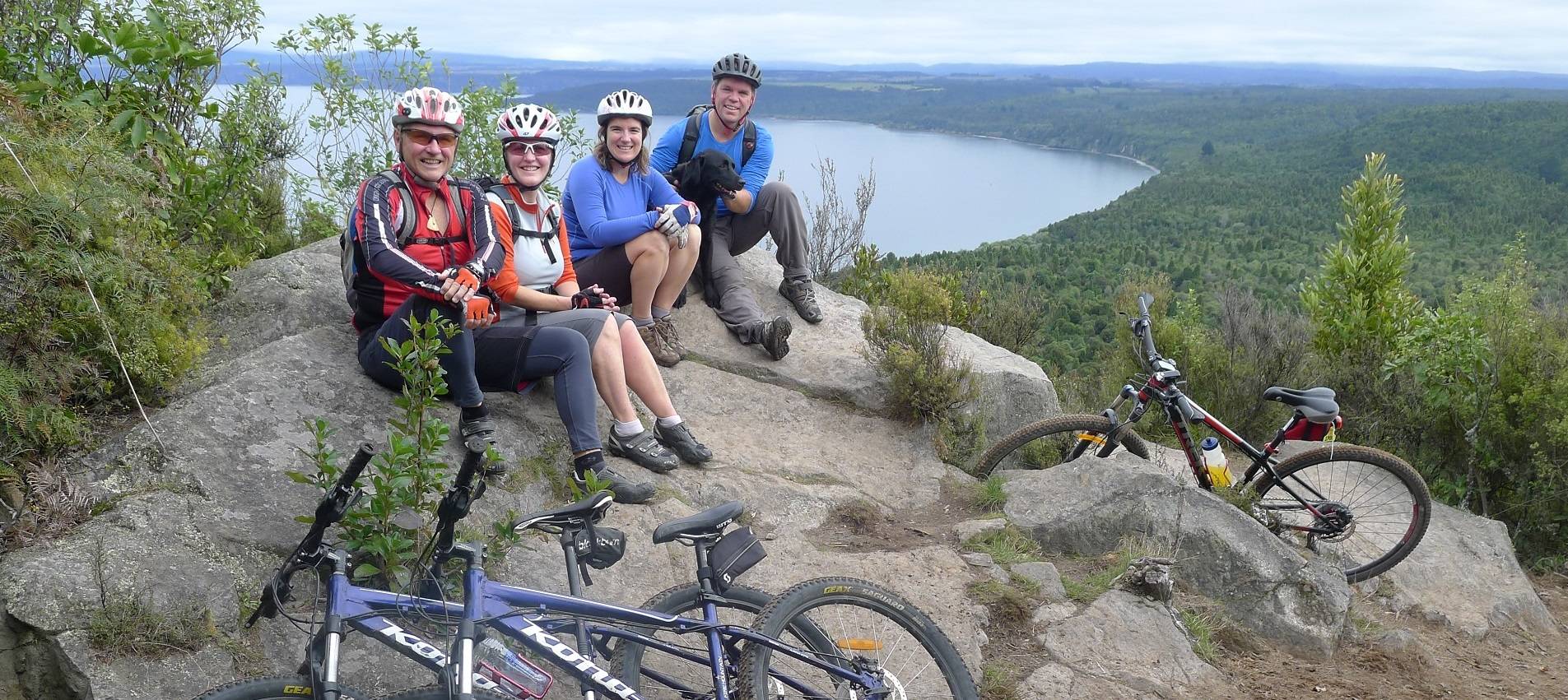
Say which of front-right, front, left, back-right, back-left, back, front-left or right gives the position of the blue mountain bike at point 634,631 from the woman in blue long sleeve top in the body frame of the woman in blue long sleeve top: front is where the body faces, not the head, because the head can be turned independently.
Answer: front-right

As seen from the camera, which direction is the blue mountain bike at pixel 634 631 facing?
to the viewer's left

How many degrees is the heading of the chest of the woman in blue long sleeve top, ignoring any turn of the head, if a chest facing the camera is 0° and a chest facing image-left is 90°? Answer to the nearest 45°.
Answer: approximately 315°

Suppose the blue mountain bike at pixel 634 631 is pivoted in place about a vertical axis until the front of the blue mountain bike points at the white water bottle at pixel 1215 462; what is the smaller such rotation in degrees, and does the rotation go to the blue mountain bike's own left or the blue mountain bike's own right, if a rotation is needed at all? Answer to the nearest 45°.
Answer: approximately 135° to the blue mountain bike's own right

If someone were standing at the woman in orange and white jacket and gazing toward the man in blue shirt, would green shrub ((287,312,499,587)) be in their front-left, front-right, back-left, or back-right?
back-right

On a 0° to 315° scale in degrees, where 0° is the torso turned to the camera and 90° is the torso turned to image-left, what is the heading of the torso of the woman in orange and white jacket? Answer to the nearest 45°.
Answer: approximately 315°

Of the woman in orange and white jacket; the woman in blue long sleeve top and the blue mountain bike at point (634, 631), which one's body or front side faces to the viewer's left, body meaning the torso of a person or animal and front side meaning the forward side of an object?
the blue mountain bike

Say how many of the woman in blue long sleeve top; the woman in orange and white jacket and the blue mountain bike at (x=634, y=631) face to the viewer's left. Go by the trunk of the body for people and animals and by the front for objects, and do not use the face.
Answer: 1

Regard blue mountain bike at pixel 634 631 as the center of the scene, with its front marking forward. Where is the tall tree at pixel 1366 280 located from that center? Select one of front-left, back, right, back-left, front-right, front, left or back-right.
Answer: back-right

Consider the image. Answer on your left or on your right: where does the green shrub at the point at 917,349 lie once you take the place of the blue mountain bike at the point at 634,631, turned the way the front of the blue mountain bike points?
on your right

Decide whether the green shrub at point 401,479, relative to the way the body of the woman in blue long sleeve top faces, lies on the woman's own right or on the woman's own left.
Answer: on the woman's own right

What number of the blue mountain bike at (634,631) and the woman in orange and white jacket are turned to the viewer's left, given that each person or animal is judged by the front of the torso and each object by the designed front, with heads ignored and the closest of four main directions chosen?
1

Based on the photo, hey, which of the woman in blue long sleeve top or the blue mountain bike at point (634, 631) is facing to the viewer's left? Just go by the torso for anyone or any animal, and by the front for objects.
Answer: the blue mountain bike

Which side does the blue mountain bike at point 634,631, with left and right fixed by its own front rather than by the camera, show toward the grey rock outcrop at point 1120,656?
back

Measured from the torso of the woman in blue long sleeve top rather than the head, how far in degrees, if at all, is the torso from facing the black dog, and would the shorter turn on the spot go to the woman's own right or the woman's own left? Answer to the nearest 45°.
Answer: approximately 90° to the woman's own left

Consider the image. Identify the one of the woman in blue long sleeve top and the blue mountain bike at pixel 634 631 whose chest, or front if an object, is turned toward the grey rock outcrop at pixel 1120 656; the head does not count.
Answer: the woman in blue long sleeve top
